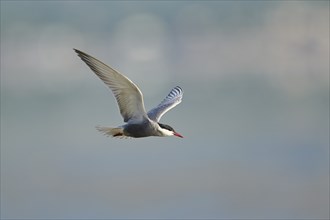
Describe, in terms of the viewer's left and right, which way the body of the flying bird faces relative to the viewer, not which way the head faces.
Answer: facing to the right of the viewer
